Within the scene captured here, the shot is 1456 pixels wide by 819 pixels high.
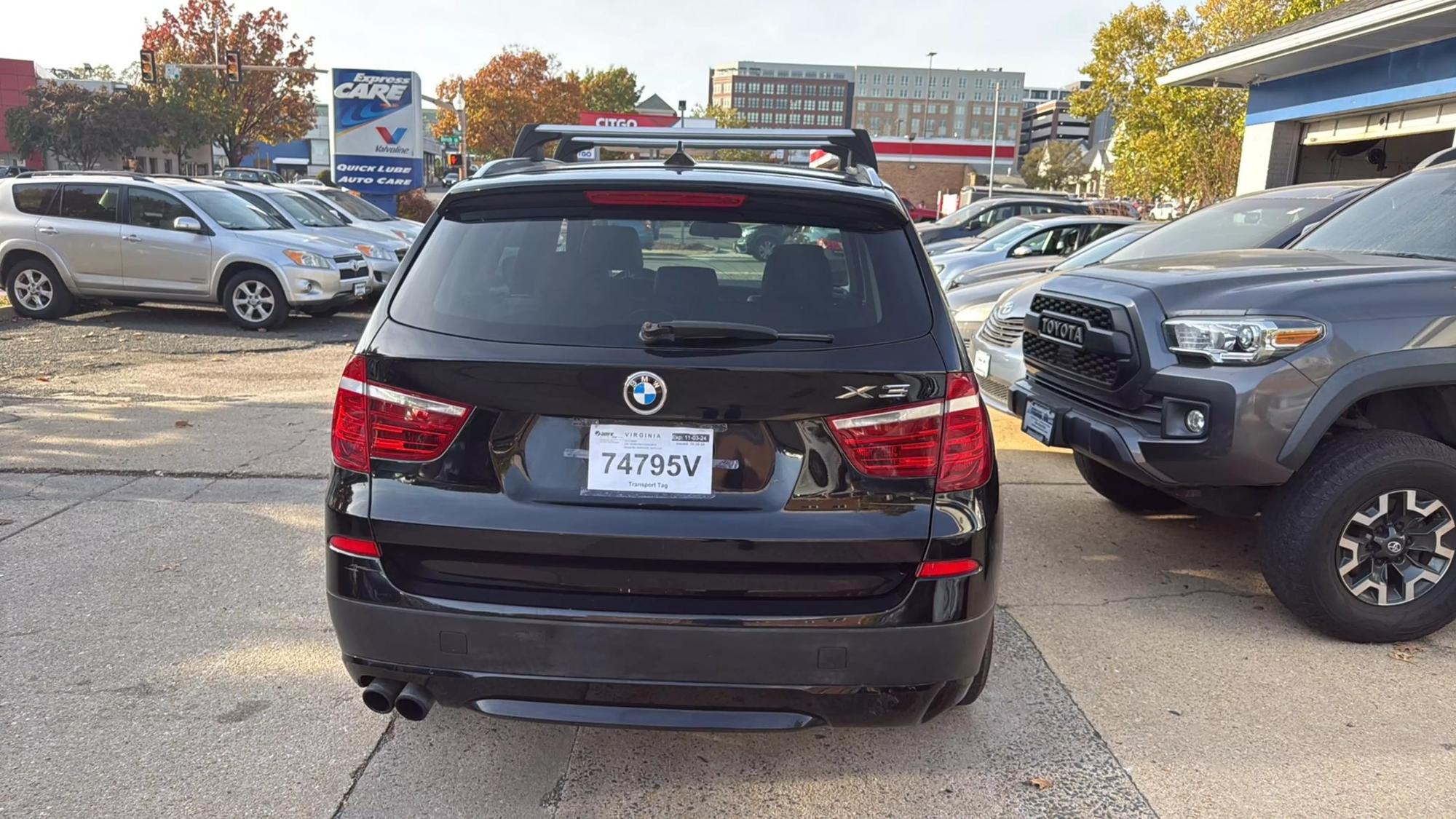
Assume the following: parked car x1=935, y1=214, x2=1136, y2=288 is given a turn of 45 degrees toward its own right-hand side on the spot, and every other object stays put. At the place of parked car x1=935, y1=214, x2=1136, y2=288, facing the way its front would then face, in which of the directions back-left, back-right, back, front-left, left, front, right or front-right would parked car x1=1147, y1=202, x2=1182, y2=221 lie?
right

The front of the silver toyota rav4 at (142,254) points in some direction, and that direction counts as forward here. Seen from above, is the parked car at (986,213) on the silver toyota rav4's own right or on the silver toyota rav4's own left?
on the silver toyota rav4's own left

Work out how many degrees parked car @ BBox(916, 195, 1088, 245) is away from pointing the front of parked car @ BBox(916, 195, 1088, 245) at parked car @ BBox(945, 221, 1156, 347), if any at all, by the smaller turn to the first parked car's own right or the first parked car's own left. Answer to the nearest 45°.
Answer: approximately 45° to the first parked car's own left

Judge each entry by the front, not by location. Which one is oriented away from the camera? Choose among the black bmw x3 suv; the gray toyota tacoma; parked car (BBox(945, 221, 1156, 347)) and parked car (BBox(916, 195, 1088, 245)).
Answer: the black bmw x3 suv

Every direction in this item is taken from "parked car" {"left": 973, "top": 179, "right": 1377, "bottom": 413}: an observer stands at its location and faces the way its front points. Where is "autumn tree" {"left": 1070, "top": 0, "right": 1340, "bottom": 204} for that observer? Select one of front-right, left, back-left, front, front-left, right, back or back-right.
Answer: back-right

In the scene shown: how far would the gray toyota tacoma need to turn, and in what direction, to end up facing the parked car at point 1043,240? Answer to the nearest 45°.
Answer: approximately 135° to its right

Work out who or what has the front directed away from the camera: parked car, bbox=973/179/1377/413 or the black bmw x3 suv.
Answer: the black bmw x3 suv

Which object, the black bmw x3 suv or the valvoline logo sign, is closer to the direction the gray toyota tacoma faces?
the black bmw x3 suv

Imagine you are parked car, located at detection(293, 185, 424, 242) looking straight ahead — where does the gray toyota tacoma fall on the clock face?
The gray toyota tacoma is roughly at 1 o'clock from the parked car.

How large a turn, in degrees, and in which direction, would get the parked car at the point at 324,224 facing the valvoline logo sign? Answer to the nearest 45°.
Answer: approximately 135° to its left

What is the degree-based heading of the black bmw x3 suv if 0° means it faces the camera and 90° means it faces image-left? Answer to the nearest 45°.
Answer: approximately 180°

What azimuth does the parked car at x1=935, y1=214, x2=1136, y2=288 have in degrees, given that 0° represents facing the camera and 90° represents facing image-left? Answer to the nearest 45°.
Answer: approximately 45°

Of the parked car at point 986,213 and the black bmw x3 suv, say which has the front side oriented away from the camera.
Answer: the black bmw x3 suv
